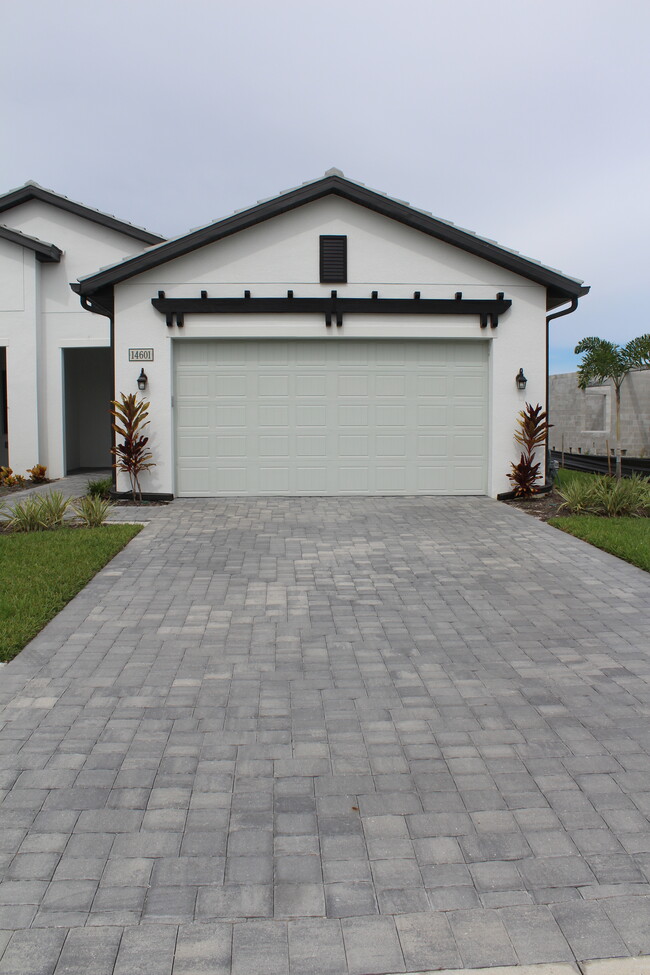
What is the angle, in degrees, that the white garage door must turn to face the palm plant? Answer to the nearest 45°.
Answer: approximately 135° to its left

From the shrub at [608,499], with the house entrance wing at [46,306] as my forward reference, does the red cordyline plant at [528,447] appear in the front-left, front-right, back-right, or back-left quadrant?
front-right

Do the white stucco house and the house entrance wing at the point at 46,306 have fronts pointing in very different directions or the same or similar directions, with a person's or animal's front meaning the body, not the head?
same or similar directions

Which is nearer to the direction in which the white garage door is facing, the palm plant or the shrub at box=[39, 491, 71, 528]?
the shrub

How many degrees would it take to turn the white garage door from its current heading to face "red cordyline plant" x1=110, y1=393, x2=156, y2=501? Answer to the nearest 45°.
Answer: approximately 90° to its right

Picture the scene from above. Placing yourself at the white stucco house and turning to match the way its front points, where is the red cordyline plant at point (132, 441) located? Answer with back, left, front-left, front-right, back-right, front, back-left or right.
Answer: right

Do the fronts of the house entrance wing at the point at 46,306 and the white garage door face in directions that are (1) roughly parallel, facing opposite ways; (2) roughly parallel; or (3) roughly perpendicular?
roughly parallel

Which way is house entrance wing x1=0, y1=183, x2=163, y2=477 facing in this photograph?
toward the camera

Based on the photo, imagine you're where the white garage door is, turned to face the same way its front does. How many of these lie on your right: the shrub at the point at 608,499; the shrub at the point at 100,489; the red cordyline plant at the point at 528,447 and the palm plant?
1

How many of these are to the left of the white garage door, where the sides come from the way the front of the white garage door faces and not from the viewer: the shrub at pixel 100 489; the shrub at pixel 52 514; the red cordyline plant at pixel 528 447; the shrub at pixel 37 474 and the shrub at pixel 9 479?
1

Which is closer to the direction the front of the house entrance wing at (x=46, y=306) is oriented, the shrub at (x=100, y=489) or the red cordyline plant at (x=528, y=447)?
the shrub

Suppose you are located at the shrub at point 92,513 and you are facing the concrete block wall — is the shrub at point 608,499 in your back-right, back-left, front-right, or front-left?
front-right

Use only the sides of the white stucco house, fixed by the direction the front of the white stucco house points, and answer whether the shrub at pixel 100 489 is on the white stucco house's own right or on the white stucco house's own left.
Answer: on the white stucco house's own right

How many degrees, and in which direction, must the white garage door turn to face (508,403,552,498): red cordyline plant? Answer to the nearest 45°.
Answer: approximately 90° to its left

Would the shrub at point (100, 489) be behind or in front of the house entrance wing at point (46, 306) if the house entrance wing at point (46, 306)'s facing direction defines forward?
in front

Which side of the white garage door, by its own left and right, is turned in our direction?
front

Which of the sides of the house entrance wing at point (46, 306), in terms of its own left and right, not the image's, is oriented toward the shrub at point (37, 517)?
front

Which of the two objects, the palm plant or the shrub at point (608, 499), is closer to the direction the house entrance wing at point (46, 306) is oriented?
the shrub
